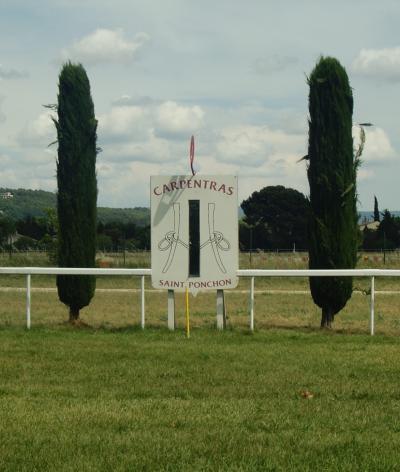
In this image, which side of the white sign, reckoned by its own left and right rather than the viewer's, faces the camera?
front

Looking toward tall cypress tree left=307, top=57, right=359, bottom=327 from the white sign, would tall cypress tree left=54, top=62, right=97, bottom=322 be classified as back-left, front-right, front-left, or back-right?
back-left

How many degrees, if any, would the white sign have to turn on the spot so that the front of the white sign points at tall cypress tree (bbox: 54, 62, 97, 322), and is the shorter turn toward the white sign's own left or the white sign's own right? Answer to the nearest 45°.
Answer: approximately 135° to the white sign's own right

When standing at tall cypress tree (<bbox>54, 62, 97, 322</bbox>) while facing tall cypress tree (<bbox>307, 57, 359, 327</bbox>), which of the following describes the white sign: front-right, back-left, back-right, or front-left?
front-right

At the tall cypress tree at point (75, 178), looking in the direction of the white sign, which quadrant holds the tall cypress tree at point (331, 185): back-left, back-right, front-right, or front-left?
front-left

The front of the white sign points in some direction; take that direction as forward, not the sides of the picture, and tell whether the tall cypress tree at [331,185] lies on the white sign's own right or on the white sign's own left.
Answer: on the white sign's own left
